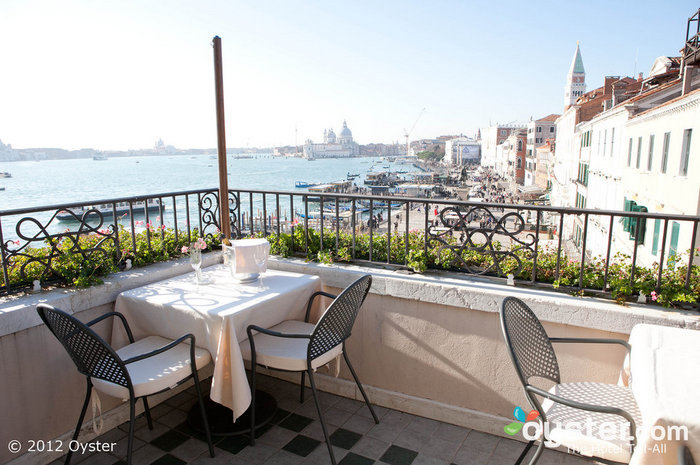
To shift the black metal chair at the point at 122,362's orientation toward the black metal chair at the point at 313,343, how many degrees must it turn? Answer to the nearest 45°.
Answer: approximately 45° to its right

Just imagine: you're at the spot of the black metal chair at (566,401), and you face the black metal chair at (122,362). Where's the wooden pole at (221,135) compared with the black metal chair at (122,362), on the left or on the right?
right

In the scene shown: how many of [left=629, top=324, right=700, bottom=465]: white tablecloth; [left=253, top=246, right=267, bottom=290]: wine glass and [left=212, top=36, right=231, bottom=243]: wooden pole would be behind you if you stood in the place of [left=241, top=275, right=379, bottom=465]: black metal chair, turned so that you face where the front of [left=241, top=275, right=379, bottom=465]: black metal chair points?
1

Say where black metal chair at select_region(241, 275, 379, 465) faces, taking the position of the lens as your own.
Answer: facing away from the viewer and to the left of the viewer

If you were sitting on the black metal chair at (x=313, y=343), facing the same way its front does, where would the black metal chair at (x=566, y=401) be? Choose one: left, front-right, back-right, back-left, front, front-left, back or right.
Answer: back

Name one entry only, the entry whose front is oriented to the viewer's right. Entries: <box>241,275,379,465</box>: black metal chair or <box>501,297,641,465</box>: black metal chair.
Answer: <box>501,297,641,465</box>: black metal chair

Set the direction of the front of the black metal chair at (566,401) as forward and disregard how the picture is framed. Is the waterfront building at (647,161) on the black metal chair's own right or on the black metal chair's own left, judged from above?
on the black metal chair's own left

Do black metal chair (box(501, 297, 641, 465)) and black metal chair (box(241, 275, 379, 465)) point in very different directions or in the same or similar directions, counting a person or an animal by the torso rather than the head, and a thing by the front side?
very different directions

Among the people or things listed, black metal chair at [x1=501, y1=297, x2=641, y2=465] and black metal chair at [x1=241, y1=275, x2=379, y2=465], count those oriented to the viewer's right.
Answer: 1

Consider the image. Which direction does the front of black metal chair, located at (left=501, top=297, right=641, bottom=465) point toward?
to the viewer's right

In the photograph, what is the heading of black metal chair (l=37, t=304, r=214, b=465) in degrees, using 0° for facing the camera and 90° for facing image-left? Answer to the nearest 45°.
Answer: approximately 225°

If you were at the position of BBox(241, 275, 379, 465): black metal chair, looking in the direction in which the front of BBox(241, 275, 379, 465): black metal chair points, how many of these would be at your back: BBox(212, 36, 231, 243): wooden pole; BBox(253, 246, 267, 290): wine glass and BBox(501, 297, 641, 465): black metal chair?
1

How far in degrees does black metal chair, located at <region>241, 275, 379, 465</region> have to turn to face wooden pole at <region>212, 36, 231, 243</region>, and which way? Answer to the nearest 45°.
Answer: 0° — it already faces it

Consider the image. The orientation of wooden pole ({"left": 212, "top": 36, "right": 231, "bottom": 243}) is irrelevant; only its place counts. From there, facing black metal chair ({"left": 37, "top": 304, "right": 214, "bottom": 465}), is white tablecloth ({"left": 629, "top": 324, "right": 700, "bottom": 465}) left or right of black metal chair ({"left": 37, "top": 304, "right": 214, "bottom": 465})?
left
